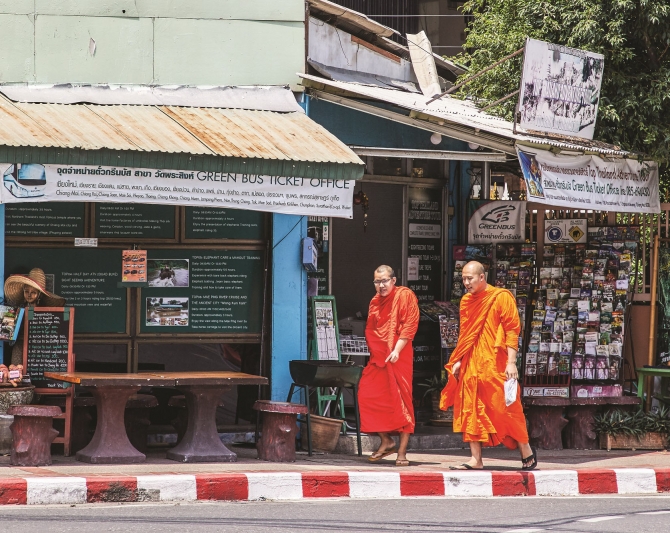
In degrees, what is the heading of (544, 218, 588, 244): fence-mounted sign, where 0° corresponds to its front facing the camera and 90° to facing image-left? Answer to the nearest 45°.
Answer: approximately 0°

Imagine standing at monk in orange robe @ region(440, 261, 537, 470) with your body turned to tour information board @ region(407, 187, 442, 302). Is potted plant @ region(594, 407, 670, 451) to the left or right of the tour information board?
right

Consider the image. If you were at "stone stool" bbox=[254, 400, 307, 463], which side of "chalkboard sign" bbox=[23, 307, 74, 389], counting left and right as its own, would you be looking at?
left

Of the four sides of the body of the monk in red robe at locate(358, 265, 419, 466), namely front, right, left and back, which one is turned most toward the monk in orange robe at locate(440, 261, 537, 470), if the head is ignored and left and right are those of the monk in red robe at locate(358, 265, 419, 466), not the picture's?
left

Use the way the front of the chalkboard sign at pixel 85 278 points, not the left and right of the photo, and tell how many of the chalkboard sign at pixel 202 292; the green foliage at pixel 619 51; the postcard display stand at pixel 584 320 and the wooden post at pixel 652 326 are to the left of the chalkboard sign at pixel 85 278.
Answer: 4

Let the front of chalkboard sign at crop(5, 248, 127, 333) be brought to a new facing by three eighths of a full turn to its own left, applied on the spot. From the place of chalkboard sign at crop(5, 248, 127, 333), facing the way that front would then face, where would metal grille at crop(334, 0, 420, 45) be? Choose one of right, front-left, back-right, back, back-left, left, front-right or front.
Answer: front

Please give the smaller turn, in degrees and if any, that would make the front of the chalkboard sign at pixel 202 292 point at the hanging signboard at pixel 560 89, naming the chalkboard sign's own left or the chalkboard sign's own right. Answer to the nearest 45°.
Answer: approximately 90° to the chalkboard sign's own left

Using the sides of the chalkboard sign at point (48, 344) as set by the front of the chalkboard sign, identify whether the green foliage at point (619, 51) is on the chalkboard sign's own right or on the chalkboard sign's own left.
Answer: on the chalkboard sign's own left

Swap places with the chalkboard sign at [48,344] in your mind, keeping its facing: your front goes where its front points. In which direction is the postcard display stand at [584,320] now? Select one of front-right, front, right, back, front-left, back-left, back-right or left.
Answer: left

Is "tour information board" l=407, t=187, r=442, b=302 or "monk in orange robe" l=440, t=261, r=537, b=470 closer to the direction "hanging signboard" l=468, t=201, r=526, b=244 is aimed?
the monk in orange robe

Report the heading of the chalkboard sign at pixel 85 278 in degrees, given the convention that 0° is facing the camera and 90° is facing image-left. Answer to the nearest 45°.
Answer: approximately 0°
